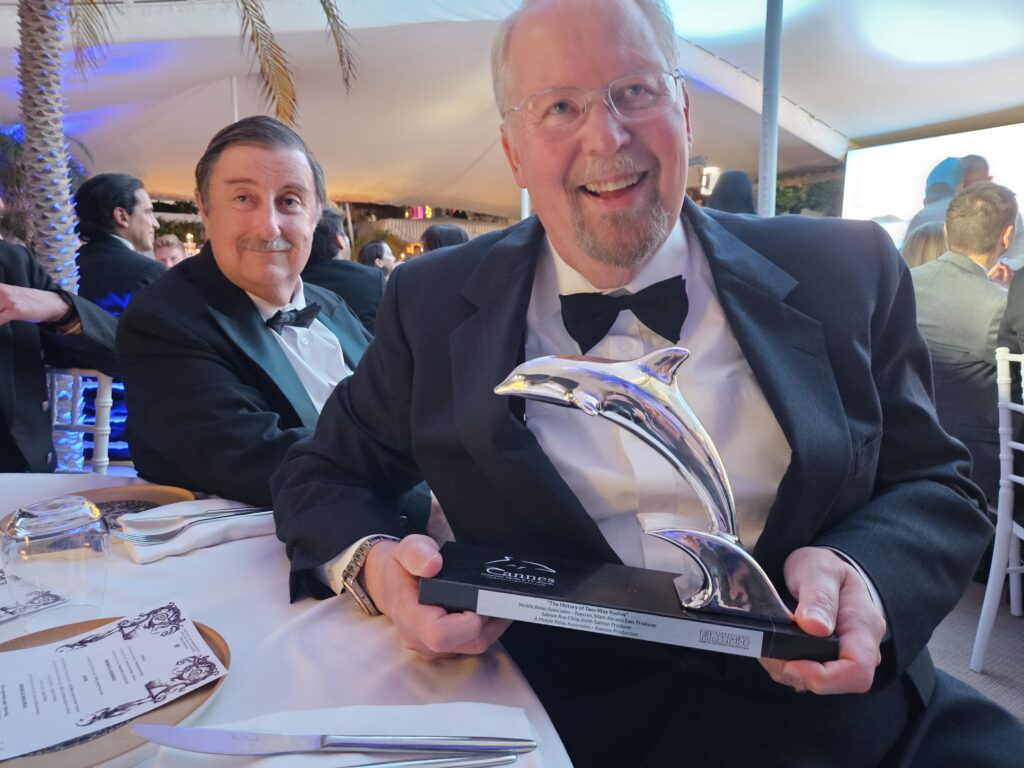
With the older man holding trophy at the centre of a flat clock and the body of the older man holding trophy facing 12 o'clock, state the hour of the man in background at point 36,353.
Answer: The man in background is roughly at 4 o'clock from the older man holding trophy.

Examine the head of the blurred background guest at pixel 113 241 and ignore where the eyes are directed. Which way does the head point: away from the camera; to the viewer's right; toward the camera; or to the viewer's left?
to the viewer's right

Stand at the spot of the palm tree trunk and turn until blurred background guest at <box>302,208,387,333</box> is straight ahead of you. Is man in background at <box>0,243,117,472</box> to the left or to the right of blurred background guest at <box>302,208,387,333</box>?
right

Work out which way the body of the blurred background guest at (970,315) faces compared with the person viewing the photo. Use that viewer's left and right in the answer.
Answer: facing away from the viewer and to the right of the viewer

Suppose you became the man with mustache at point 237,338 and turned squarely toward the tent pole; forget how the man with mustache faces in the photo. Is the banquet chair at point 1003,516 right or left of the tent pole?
right

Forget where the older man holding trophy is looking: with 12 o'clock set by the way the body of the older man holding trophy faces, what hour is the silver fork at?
The silver fork is roughly at 3 o'clock from the older man holding trophy.

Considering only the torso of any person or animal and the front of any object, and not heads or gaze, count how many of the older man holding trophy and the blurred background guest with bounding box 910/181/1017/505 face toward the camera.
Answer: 1
